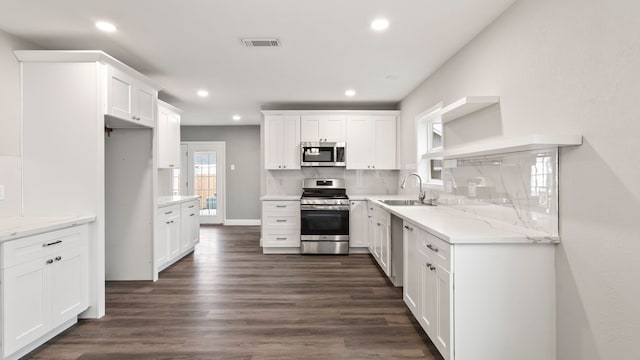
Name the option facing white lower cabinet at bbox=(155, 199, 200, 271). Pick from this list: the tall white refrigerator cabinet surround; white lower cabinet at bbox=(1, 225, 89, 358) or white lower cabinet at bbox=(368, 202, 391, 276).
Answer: white lower cabinet at bbox=(368, 202, 391, 276)

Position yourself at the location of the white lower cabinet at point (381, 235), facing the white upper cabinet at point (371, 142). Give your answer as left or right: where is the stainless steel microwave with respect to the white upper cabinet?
left

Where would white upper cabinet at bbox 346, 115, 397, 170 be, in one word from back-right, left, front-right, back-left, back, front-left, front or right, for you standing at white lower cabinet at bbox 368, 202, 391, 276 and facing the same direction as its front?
right

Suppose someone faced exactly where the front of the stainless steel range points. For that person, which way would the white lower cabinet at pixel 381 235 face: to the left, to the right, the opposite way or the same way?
to the right

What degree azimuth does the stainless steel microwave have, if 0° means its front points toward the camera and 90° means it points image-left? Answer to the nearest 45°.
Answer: approximately 0°

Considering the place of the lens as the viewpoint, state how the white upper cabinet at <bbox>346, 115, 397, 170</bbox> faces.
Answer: facing the viewer

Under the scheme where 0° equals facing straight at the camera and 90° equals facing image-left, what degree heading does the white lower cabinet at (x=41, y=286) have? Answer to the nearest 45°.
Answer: approximately 315°

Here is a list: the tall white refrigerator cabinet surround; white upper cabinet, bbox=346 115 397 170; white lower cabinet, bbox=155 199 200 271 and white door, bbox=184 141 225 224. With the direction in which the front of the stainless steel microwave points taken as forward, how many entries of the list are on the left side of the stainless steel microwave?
1

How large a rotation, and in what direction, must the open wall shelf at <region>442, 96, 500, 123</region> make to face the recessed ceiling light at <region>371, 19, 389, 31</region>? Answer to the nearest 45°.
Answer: approximately 45° to its left

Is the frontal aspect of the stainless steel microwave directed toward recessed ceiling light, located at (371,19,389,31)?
yes

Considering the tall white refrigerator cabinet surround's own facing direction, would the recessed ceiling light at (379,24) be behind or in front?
in front

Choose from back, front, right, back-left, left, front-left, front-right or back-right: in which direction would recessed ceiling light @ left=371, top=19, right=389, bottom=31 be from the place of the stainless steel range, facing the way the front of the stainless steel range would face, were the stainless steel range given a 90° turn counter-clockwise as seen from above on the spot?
right

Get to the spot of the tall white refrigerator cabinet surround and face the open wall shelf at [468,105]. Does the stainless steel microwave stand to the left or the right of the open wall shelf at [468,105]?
left

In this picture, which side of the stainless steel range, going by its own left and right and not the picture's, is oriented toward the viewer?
front
